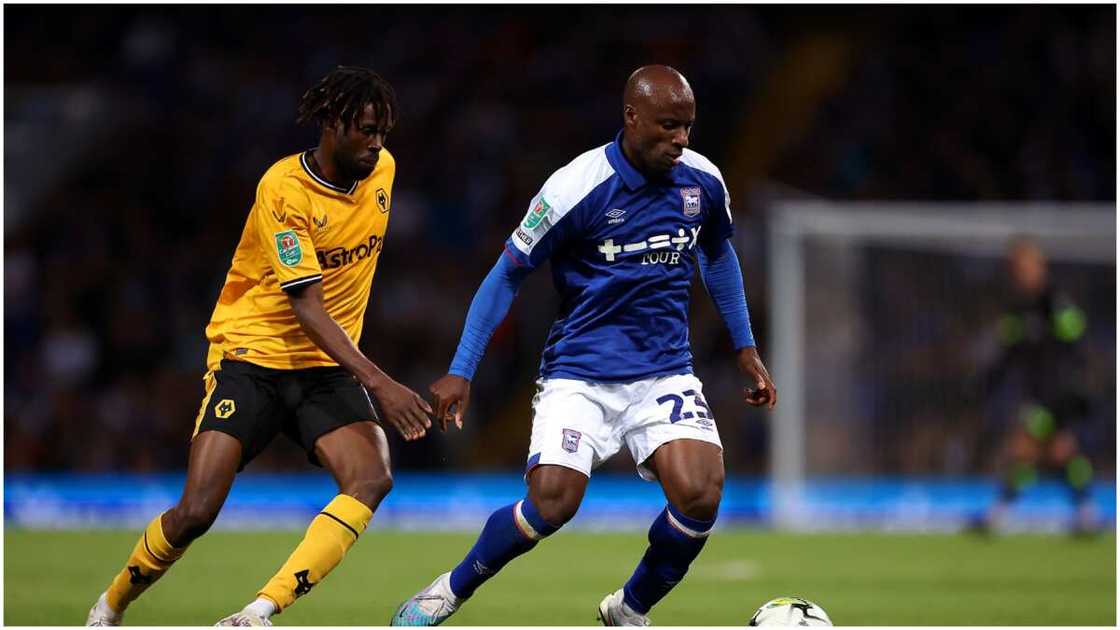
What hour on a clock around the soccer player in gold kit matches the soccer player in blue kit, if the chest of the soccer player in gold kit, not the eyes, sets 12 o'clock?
The soccer player in blue kit is roughly at 11 o'clock from the soccer player in gold kit.

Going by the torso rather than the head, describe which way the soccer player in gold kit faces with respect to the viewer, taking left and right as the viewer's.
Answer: facing the viewer and to the right of the viewer

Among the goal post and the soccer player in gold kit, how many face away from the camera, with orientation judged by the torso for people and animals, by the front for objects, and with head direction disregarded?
0

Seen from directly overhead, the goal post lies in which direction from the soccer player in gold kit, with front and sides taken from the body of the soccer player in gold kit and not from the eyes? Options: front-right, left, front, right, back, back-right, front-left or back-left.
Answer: left

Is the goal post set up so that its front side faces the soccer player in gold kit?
yes

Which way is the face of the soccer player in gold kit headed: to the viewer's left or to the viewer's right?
to the viewer's right

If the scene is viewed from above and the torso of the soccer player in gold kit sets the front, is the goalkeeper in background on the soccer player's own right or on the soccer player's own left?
on the soccer player's own left

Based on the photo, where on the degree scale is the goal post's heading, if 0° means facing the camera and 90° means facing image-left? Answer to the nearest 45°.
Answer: approximately 0°

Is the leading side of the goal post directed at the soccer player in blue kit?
yes

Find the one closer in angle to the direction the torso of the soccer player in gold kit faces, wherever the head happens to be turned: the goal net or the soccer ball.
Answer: the soccer ball

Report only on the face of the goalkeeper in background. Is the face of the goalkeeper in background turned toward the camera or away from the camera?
toward the camera

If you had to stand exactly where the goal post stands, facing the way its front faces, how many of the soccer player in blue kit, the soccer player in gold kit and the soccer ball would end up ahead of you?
3

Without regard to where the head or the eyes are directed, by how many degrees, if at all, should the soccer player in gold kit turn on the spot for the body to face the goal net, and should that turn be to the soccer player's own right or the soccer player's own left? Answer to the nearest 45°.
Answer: approximately 90° to the soccer player's own left
